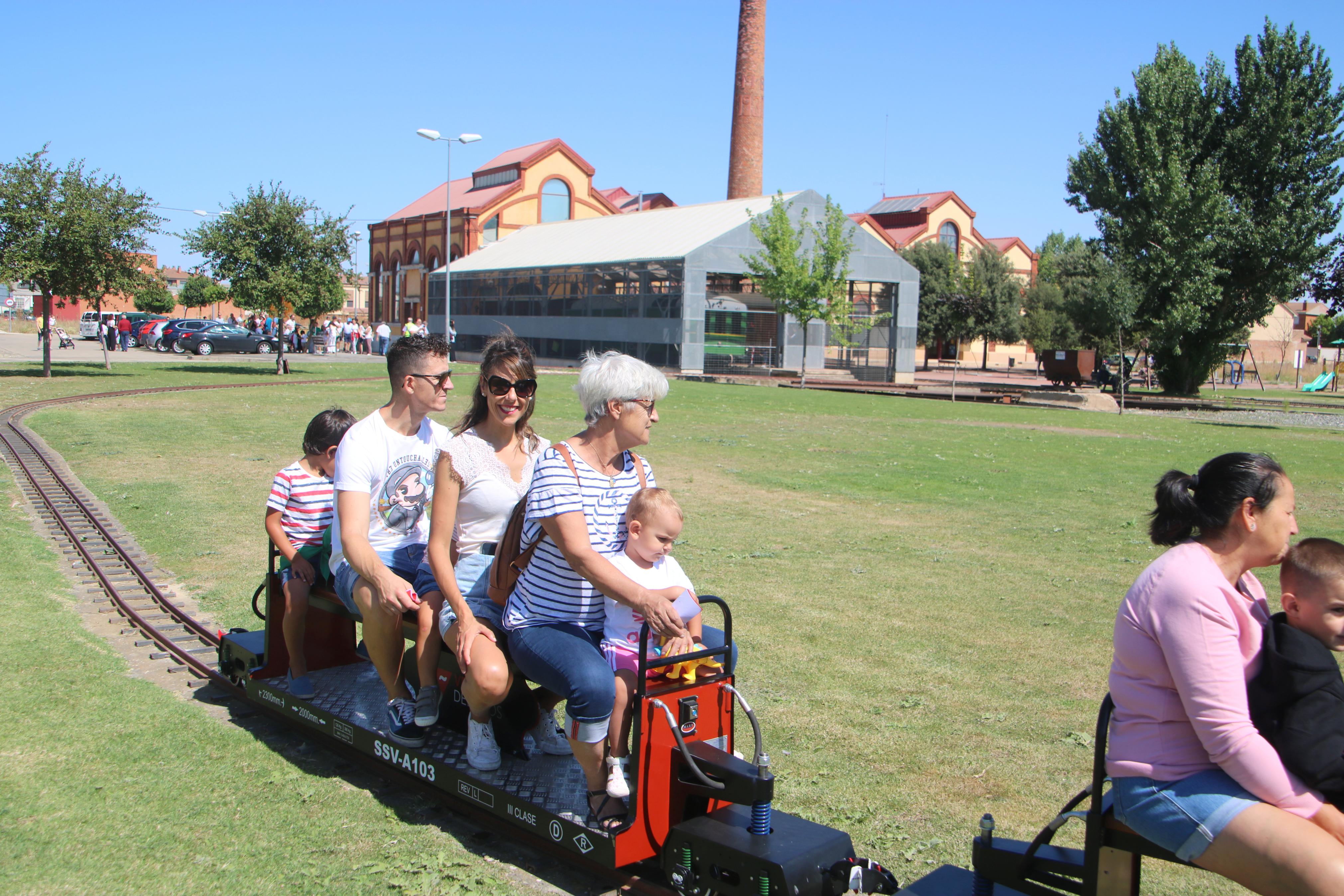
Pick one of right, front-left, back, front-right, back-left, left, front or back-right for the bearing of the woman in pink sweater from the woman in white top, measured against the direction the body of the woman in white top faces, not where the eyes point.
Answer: front

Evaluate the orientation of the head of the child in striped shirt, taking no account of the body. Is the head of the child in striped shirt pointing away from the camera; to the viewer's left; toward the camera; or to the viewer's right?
to the viewer's right

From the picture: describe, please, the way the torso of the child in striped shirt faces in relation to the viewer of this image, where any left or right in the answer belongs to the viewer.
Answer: facing the viewer and to the right of the viewer

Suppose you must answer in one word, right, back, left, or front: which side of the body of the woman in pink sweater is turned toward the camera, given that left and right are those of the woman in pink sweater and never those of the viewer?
right

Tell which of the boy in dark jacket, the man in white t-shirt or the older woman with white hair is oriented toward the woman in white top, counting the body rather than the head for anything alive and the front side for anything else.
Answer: the man in white t-shirt

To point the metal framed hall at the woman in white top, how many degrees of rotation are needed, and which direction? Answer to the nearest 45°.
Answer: approximately 45° to its right

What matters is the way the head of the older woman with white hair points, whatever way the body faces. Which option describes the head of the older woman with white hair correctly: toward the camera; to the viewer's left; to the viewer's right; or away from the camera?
to the viewer's right

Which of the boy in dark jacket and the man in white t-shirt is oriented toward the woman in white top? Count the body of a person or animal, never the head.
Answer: the man in white t-shirt

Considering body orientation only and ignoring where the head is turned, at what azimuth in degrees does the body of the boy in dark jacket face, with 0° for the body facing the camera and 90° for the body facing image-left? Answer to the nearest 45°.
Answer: approximately 270°

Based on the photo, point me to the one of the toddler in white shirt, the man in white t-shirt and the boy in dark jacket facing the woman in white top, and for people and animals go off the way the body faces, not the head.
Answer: the man in white t-shirt

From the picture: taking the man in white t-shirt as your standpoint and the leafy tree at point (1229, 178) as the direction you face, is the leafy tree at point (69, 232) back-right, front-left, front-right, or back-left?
front-left
